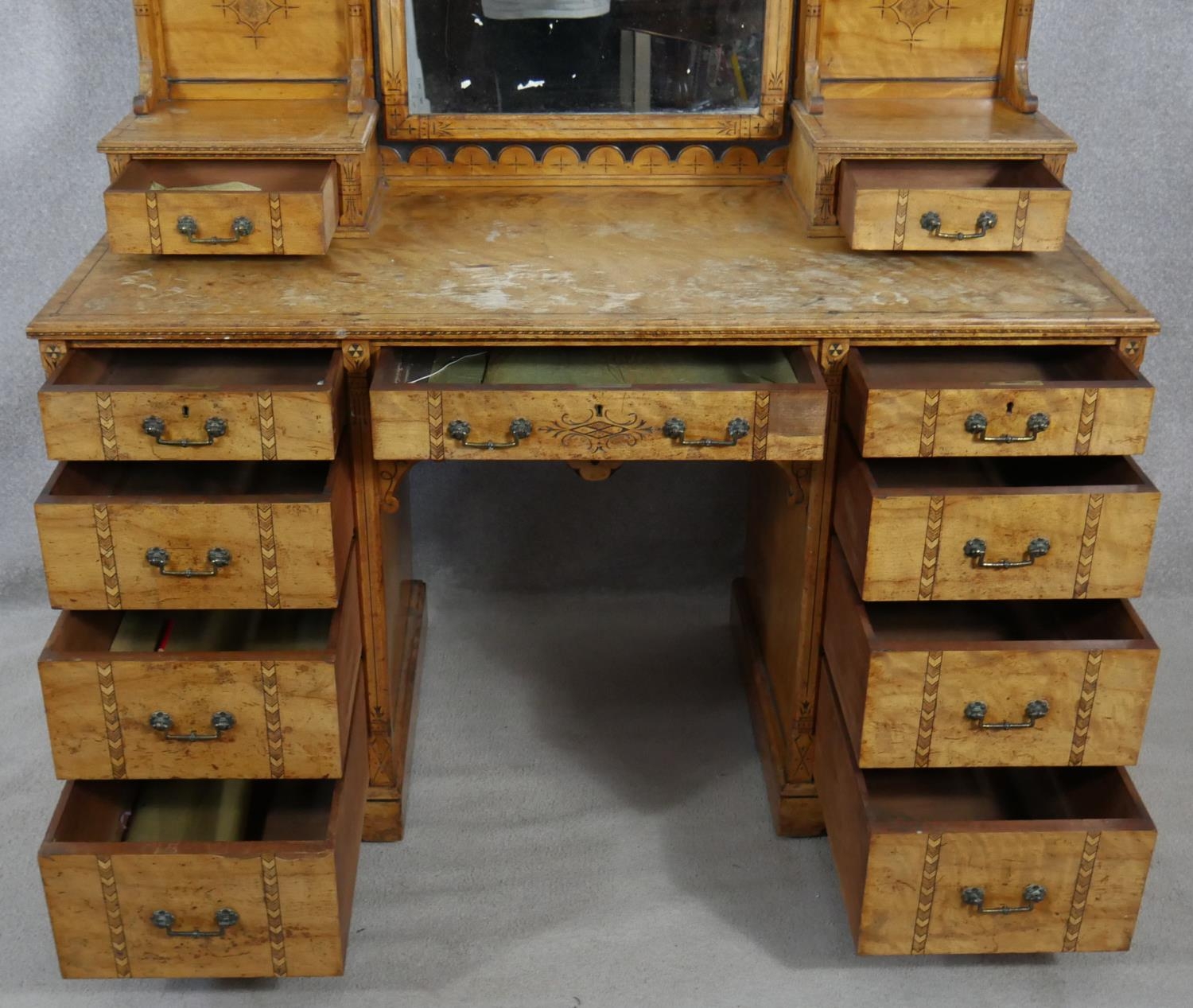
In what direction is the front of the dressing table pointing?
toward the camera
